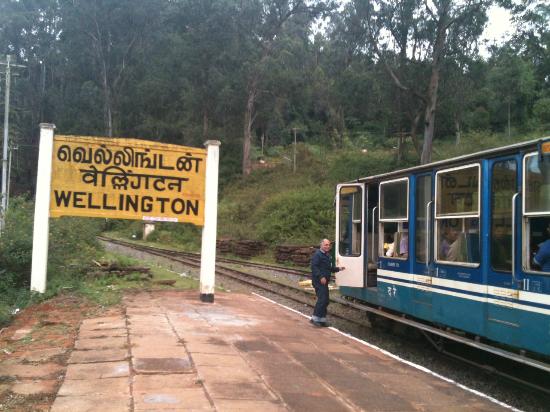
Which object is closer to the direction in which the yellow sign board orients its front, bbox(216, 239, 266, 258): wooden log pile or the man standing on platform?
the man standing on platform

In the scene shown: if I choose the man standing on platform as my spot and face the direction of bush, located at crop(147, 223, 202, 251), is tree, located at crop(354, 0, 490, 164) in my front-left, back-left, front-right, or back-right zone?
front-right

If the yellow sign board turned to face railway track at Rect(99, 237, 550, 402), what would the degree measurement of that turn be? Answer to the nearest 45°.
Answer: approximately 45° to its left

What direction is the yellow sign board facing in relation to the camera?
toward the camera

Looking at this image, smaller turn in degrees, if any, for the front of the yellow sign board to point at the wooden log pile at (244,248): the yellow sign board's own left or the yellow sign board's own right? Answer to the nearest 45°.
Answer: approximately 180°

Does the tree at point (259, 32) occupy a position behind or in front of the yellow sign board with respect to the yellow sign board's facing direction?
behind

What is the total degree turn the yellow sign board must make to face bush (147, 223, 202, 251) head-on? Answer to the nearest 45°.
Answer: approximately 180°

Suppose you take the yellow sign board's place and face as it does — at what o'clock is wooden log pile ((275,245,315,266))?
The wooden log pile is roughly at 7 o'clock from the yellow sign board.
